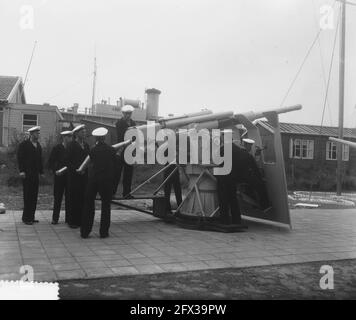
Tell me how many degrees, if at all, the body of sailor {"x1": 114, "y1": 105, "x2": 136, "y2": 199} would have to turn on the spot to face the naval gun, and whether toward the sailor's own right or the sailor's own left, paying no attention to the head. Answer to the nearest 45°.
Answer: approximately 45° to the sailor's own left

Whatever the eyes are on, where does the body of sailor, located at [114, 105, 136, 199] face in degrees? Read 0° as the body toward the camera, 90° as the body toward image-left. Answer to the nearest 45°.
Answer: approximately 315°

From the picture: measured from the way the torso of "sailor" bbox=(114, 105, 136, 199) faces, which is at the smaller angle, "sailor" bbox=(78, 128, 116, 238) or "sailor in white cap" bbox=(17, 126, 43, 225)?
the sailor

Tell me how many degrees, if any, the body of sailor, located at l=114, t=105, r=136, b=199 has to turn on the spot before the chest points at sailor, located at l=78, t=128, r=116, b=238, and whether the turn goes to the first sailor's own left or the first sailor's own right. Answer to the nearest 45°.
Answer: approximately 45° to the first sailor's own right

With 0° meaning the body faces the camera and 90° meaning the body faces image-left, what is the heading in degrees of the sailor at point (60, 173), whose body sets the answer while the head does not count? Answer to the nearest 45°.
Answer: approximately 270°

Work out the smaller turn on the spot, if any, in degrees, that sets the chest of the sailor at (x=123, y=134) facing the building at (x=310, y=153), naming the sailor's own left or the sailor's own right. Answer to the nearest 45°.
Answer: approximately 90° to the sailor's own left

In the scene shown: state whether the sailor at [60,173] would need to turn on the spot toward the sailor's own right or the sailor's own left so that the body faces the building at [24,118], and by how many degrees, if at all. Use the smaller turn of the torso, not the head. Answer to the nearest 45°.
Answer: approximately 90° to the sailor's own left

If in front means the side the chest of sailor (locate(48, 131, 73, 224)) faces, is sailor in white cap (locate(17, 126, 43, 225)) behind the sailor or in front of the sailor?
behind
